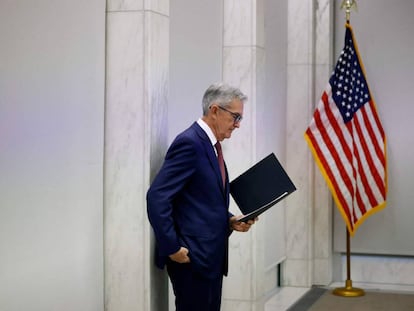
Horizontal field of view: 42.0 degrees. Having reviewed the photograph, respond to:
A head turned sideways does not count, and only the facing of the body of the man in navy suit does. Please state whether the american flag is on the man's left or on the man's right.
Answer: on the man's left

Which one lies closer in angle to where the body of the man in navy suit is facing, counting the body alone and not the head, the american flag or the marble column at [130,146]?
the american flag

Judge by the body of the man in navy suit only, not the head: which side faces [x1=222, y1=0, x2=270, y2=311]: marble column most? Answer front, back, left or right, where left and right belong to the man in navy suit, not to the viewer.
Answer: left

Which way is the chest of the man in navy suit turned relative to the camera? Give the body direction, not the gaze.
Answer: to the viewer's right

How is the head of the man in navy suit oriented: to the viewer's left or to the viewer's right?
to the viewer's right

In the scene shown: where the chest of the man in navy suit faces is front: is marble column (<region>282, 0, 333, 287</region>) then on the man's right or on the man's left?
on the man's left
